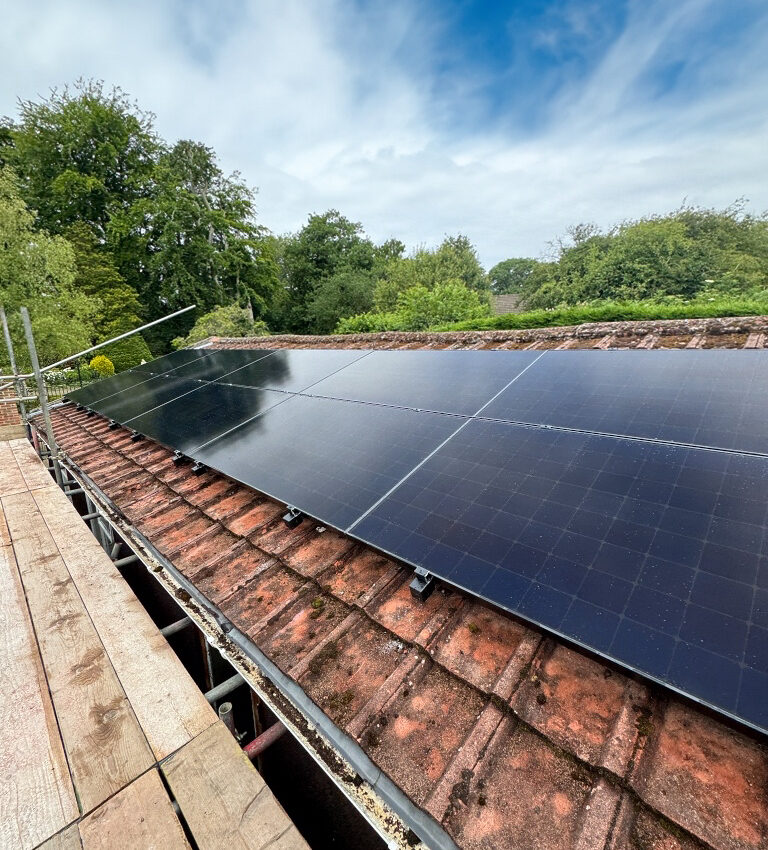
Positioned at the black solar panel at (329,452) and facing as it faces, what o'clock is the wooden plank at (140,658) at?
The wooden plank is roughly at 12 o'clock from the black solar panel.

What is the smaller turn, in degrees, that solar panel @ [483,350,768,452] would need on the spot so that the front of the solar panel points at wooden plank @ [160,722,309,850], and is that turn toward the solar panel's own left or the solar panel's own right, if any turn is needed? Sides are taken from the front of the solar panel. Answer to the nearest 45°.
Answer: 0° — it already faces it

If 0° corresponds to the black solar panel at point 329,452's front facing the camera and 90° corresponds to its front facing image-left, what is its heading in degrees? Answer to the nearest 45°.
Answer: approximately 45°

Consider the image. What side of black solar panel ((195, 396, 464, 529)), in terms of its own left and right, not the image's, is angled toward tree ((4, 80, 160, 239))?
right

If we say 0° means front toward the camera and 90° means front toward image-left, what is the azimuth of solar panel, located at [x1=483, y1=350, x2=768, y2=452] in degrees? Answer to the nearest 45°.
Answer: approximately 45°

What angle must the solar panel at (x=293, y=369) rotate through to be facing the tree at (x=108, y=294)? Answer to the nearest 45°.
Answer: approximately 90° to its right
